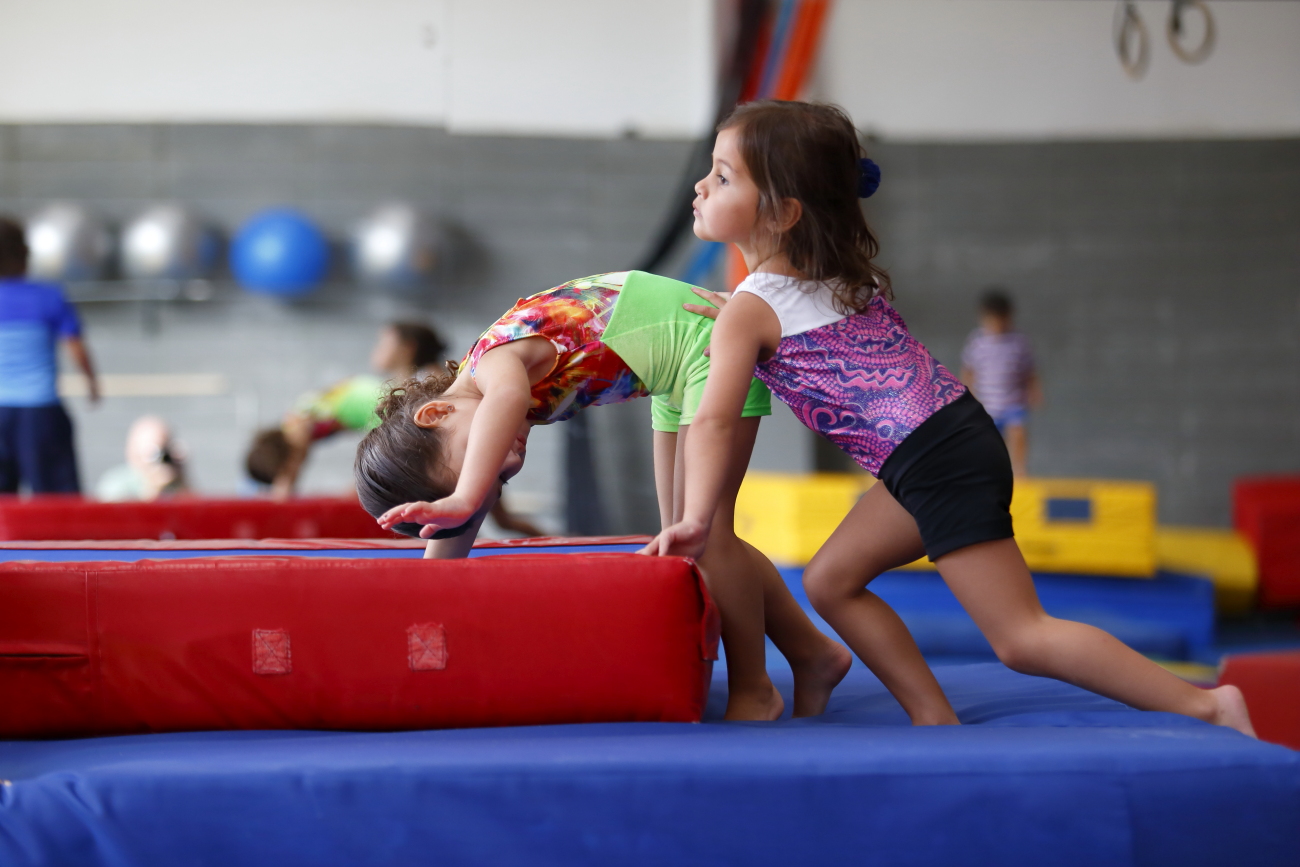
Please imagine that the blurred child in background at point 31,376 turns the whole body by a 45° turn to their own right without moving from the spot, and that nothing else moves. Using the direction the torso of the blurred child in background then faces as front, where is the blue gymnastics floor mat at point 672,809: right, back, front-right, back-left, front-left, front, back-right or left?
back-right

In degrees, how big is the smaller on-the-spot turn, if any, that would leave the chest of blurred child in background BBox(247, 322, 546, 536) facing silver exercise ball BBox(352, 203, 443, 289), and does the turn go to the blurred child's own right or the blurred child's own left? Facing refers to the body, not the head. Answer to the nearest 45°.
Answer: approximately 90° to the blurred child's own right

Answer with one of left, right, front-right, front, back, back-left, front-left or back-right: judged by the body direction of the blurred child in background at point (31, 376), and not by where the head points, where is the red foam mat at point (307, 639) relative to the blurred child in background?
back

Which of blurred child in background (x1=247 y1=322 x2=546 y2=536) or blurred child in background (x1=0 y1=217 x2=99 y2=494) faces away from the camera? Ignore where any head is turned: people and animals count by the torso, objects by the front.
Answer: blurred child in background (x1=0 y1=217 x2=99 y2=494)

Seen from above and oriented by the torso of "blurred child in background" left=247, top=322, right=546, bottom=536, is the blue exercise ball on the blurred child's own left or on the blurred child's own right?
on the blurred child's own right

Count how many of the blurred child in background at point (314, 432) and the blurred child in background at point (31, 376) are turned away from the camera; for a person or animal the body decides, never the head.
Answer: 1

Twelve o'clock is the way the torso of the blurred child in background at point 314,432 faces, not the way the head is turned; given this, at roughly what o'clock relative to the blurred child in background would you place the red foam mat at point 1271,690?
The red foam mat is roughly at 8 o'clock from the blurred child in background.

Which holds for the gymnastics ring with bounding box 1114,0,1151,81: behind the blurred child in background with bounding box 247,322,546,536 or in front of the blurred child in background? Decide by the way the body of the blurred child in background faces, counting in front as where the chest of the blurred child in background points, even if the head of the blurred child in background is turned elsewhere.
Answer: behind

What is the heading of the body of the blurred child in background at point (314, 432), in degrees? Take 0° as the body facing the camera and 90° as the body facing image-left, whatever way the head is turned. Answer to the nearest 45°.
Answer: approximately 90°

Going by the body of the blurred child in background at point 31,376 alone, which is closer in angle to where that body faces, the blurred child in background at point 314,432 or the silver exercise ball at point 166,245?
the silver exercise ball

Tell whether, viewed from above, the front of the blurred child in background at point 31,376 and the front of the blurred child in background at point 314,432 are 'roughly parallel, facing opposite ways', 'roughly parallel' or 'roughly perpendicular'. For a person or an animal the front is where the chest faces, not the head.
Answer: roughly perpendicular

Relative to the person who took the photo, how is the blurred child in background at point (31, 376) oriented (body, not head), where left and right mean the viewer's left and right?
facing away from the viewer
